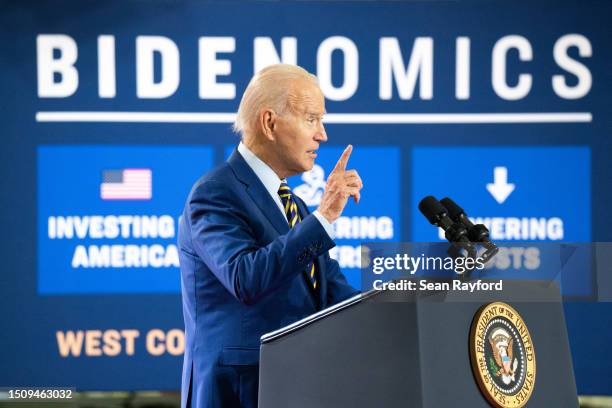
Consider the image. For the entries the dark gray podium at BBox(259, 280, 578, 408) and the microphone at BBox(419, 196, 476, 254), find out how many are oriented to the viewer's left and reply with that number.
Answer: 1

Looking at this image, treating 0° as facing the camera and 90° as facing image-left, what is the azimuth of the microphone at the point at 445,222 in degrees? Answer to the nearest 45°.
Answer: approximately 90°

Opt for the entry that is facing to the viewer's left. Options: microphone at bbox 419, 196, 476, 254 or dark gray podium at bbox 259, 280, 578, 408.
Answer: the microphone

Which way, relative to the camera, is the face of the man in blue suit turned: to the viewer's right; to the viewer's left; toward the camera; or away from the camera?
to the viewer's right

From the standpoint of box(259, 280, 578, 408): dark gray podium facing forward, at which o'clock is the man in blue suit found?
The man in blue suit is roughly at 6 o'clock from the dark gray podium.

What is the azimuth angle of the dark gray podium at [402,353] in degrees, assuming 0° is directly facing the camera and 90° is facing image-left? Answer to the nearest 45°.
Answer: approximately 315°
